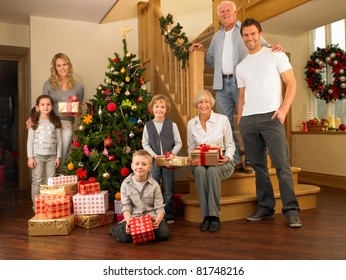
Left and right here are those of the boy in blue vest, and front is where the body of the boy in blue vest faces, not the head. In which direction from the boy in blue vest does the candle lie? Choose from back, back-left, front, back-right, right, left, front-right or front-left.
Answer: back-left

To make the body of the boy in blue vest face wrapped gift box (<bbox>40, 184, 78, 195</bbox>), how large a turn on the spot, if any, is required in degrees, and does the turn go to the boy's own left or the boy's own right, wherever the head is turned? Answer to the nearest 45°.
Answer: approximately 90° to the boy's own right

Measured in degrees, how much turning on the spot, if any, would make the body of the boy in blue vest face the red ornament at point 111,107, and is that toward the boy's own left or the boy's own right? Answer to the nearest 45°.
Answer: approximately 135° to the boy's own right

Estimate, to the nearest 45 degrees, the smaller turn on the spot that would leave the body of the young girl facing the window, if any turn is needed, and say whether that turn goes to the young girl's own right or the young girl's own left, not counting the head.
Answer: approximately 90° to the young girl's own left

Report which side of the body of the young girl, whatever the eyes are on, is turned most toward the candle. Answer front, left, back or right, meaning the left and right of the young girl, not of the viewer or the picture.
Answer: left

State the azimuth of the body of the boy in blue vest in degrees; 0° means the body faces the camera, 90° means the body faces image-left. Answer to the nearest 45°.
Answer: approximately 0°

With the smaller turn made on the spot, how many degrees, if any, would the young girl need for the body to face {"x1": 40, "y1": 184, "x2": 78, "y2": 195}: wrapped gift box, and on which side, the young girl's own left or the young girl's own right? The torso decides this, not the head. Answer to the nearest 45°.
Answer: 0° — they already face it

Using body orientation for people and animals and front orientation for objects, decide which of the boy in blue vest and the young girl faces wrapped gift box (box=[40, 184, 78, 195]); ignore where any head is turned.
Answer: the young girl

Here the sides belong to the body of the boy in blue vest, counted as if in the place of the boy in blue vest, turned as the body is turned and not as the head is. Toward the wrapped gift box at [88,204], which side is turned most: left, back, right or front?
right

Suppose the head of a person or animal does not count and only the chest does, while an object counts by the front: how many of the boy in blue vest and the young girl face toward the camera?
2
